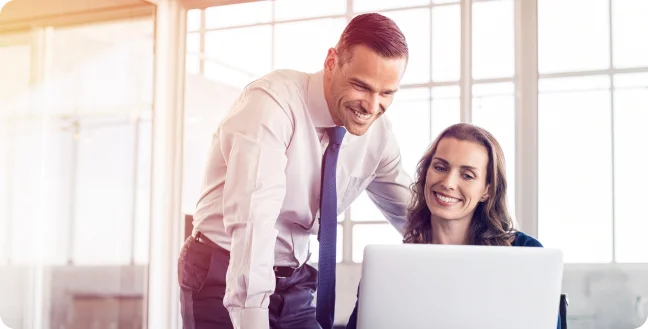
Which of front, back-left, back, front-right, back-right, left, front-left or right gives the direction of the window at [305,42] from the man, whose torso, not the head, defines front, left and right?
back-left

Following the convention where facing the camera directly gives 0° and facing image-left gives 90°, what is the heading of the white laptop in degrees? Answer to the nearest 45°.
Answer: approximately 180°

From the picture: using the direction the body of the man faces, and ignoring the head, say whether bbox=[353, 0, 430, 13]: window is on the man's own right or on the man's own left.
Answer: on the man's own left

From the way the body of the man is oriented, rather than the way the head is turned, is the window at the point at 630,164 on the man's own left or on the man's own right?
on the man's own left

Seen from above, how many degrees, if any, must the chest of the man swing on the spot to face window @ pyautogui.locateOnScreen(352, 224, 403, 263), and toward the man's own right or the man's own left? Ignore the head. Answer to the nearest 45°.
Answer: approximately 135° to the man's own left

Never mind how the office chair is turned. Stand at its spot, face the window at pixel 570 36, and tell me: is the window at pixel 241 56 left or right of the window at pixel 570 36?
left

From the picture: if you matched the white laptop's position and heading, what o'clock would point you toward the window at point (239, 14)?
The window is roughly at 11 o'clock from the white laptop.

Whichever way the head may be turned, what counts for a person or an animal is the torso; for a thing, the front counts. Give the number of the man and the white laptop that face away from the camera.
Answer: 1

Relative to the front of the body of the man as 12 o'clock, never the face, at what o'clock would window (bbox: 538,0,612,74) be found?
The window is roughly at 9 o'clock from the man.

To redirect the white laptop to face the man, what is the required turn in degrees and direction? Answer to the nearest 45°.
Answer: approximately 45° to its left

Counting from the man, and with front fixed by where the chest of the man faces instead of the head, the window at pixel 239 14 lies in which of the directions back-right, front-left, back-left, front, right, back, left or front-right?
back-left
